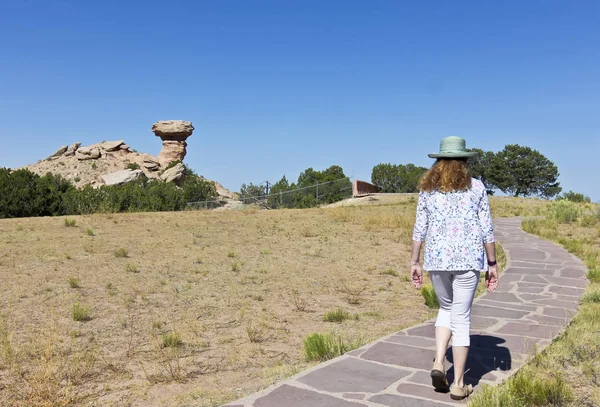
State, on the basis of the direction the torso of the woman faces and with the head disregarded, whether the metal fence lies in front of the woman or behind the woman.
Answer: in front

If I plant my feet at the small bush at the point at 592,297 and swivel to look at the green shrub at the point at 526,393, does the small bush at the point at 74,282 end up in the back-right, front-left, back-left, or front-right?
front-right

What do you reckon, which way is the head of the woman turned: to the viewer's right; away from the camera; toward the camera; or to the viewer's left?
away from the camera

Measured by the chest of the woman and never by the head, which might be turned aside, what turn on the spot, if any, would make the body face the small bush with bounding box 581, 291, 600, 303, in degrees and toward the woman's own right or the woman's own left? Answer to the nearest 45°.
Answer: approximately 45° to the woman's own right

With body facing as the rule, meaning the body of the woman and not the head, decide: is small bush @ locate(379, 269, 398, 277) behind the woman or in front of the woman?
in front

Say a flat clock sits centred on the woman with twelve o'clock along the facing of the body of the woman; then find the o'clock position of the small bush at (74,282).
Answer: The small bush is roughly at 10 o'clock from the woman.

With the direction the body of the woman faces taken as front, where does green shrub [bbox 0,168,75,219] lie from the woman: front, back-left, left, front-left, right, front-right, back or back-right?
front-left

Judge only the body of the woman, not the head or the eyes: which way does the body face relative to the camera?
away from the camera

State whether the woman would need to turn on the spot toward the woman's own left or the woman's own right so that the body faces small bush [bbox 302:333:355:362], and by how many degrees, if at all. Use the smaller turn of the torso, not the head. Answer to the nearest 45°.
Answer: approximately 45° to the woman's own left

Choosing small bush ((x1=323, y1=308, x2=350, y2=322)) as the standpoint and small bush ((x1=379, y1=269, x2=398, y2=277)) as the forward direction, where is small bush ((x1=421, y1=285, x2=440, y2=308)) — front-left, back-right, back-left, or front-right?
front-right

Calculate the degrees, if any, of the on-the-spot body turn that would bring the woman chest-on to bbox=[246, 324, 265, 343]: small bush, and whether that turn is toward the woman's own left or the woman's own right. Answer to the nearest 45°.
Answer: approximately 45° to the woman's own left

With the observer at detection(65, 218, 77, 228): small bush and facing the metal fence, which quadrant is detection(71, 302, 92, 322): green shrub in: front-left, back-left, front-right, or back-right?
back-right

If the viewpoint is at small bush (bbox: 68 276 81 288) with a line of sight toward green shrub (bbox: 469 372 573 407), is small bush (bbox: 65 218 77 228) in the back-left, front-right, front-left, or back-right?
back-left

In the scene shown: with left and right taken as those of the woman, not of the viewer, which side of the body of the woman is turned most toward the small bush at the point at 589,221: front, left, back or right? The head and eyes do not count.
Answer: front

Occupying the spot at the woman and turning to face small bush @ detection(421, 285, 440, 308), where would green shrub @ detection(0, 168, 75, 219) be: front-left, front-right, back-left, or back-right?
front-left

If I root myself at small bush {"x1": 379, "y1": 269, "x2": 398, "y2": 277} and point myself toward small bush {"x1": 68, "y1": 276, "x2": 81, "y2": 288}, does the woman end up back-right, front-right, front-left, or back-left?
front-left
